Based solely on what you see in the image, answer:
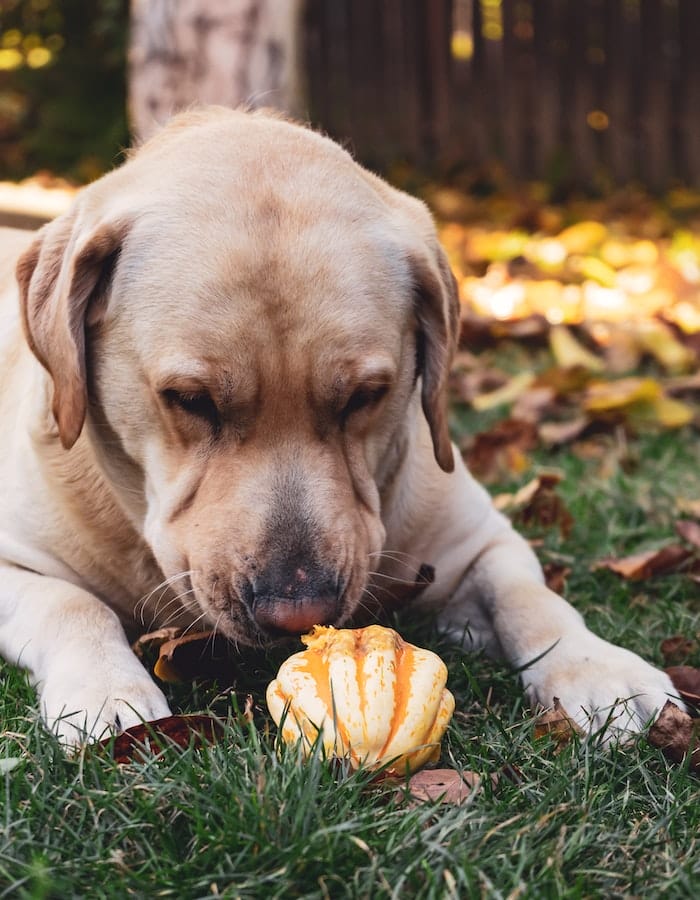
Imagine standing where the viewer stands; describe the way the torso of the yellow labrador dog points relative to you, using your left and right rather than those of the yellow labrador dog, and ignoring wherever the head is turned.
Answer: facing the viewer and to the right of the viewer

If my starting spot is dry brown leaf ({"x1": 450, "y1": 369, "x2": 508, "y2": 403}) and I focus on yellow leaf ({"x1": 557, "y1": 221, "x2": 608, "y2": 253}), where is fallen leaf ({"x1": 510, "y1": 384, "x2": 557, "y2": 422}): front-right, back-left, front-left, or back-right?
back-right

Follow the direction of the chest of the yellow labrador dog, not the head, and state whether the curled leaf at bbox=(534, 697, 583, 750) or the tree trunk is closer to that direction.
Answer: the curled leaf

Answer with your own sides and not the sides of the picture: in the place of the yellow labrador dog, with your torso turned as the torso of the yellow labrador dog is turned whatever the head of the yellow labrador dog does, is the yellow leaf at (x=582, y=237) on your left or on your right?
on your left

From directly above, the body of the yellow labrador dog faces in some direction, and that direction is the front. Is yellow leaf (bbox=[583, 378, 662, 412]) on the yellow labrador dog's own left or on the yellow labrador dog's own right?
on the yellow labrador dog's own left

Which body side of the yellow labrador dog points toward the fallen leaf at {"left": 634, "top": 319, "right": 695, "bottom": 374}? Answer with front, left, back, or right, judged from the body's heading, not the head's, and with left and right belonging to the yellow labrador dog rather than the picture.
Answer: left

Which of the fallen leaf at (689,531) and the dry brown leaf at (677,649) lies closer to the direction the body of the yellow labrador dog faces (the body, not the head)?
the dry brown leaf

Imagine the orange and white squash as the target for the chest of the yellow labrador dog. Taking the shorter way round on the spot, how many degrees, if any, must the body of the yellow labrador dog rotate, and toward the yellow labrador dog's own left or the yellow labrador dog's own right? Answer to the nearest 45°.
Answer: approximately 45° to the yellow labrador dog's own right

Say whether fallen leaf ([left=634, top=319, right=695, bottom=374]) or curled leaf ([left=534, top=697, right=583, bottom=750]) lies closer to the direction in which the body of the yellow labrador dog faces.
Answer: the curled leaf

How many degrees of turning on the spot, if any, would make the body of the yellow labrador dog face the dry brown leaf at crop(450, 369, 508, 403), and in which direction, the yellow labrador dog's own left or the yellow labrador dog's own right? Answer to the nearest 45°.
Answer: approximately 135° to the yellow labrador dog's own left

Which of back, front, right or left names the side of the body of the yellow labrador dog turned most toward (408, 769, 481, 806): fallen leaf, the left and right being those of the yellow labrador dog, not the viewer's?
front

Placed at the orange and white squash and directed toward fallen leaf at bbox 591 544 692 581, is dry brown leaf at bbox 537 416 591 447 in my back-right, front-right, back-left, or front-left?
front-left

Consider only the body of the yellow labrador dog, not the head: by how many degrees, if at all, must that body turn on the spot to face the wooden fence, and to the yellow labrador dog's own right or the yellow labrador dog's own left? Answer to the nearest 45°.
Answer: approximately 135° to the yellow labrador dog's own left

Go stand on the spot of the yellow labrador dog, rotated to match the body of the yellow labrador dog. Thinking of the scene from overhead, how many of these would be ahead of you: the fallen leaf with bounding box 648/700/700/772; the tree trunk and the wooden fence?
1
